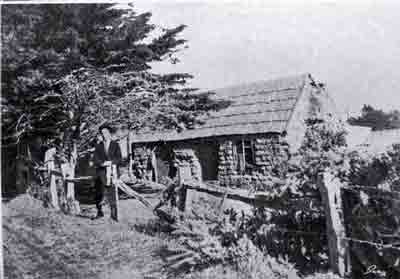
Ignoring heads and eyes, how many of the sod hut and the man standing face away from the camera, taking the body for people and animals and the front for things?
0

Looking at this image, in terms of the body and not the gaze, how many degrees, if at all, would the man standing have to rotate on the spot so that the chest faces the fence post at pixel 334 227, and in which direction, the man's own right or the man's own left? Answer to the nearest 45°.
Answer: approximately 45° to the man's own left

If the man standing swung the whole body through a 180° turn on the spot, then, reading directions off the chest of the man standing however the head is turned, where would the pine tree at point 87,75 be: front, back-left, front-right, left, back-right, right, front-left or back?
front

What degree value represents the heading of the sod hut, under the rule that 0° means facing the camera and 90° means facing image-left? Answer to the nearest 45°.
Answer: approximately 45°

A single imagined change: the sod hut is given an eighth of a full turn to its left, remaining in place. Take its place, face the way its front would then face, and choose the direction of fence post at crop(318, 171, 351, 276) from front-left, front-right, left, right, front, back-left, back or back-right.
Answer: front

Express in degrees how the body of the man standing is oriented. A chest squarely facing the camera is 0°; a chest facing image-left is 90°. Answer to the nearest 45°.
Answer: approximately 0°
